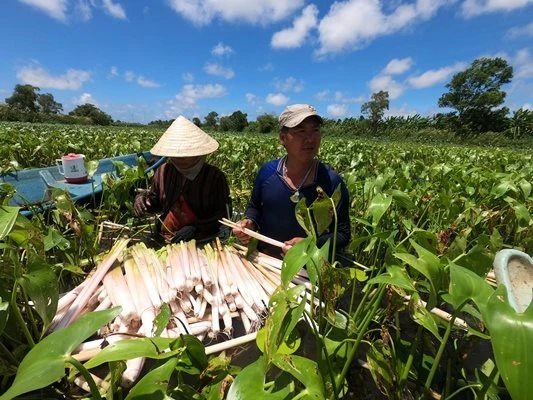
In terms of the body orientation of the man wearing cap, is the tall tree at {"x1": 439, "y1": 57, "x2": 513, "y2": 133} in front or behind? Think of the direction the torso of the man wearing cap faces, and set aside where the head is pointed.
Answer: behind

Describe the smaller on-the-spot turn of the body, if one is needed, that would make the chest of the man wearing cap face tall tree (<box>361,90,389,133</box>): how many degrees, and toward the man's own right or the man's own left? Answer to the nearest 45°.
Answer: approximately 180°

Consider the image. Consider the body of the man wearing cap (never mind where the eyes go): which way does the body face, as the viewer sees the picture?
toward the camera

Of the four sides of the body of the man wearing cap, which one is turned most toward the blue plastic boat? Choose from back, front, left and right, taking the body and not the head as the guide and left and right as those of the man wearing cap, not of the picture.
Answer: right

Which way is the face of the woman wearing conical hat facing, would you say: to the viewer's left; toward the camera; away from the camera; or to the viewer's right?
toward the camera

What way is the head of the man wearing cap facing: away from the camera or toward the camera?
toward the camera

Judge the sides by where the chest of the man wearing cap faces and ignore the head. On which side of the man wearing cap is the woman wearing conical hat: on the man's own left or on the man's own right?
on the man's own right

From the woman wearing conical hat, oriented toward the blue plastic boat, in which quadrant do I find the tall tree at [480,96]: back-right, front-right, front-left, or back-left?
back-right

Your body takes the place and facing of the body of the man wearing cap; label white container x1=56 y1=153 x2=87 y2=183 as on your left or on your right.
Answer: on your right
